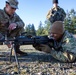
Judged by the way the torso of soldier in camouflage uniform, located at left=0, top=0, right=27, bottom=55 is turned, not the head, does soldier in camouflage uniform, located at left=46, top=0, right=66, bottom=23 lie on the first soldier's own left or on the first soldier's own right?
on the first soldier's own left

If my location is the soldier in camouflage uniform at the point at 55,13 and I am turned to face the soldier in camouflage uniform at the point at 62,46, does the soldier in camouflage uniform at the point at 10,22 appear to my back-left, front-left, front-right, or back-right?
front-right

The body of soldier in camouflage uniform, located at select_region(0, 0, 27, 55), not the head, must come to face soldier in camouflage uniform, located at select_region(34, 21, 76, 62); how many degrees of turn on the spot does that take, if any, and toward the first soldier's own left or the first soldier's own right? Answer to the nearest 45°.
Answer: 0° — they already face them

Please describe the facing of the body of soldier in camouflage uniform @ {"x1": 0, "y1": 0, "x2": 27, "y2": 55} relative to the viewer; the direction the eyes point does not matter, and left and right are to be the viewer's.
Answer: facing the viewer and to the right of the viewer
